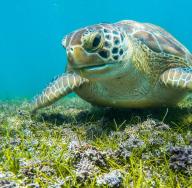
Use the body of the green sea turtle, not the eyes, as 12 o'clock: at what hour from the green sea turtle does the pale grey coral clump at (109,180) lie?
The pale grey coral clump is roughly at 11 o'clock from the green sea turtle.

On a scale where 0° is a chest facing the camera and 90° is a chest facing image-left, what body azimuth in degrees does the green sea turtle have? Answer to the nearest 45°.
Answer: approximately 45°
